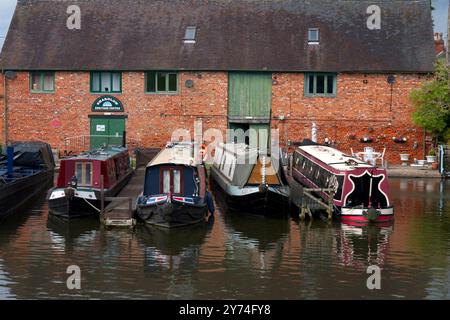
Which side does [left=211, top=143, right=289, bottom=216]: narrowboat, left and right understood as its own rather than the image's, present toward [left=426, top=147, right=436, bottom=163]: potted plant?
left

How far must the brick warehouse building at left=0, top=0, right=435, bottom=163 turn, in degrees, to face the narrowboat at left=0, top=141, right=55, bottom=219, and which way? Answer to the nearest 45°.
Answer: approximately 45° to its right

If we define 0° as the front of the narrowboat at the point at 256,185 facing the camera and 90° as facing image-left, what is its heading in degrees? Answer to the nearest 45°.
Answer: approximately 315°

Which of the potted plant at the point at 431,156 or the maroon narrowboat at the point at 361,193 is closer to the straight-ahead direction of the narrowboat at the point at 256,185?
the maroon narrowboat

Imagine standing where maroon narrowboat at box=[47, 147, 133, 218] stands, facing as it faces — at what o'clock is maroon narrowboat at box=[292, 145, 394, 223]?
maroon narrowboat at box=[292, 145, 394, 223] is roughly at 8 o'clock from maroon narrowboat at box=[47, 147, 133, 218].

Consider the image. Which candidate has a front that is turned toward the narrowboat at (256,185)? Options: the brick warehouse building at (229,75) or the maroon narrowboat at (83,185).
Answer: the brick warehouse building

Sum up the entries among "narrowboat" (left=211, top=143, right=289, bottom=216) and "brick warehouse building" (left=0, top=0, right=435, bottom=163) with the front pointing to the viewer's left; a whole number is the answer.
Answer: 0

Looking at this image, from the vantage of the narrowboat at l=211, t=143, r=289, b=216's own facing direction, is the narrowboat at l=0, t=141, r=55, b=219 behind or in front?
behind

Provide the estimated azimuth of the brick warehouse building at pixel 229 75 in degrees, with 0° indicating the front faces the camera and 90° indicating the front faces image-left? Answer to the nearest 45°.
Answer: approximately 0°

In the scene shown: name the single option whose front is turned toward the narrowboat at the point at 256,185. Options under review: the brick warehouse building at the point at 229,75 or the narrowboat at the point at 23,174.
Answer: the brick warehouse building

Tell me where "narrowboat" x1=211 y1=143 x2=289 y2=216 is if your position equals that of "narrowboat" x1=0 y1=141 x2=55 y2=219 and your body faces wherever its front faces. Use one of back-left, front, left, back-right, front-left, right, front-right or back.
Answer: left

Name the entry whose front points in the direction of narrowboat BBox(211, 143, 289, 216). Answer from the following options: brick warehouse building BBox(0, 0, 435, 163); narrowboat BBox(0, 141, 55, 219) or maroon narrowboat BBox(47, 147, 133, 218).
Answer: the brick warehouse building
